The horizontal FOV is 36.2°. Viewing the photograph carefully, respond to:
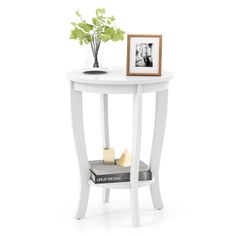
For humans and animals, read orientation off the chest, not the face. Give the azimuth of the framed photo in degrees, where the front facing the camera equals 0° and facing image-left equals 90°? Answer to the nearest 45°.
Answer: approximately 0°
